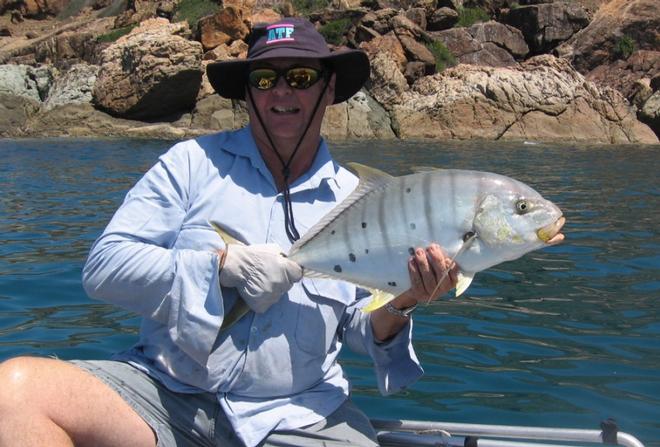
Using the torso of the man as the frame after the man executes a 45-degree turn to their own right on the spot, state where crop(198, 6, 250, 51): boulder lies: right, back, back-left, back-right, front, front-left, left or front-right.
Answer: back-right

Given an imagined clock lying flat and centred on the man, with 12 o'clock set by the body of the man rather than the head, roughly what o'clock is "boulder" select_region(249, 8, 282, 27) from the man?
The boulder is roughly at 6 o'clock from the man.

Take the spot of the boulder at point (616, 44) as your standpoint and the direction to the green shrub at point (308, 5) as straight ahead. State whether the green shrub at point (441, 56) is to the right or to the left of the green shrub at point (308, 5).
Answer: left

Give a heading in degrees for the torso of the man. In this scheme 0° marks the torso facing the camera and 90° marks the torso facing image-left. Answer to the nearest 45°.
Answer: approximately 0°

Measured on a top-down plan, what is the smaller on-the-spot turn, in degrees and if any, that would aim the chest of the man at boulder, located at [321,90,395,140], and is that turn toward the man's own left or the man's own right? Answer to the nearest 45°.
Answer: approximately 180°

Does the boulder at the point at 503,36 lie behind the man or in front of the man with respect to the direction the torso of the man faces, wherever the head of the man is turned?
behind

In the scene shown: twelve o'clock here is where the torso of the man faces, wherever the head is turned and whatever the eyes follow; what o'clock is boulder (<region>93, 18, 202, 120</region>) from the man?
The boulder is roughly at 6 o'clock from the man.

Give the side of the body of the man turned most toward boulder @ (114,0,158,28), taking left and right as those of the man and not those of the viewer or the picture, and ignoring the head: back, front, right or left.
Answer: back

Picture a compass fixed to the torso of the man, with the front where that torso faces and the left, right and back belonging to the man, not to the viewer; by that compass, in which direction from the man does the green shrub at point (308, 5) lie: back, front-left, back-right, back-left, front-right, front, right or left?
back

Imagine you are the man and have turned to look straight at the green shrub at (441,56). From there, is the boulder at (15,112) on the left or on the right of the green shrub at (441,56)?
left

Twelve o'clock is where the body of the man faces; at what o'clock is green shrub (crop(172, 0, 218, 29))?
The green shrub is roughly at 6 o'clock from the man.

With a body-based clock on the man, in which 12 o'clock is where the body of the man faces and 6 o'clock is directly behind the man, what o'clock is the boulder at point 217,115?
The boulder is roughly at 6 o'clock from the man.

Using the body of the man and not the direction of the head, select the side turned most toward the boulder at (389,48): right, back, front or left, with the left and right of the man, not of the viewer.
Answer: back
